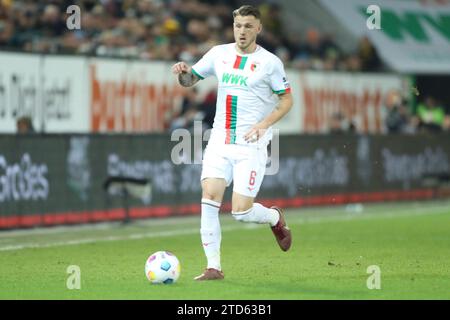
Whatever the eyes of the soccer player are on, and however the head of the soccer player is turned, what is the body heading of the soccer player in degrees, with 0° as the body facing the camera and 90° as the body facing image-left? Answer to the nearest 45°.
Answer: approximately 45°

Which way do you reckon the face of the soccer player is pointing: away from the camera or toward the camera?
toward the camera
